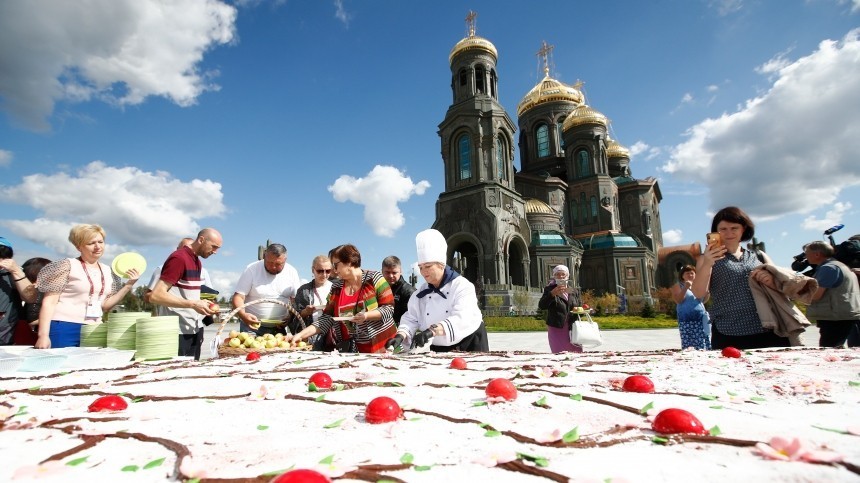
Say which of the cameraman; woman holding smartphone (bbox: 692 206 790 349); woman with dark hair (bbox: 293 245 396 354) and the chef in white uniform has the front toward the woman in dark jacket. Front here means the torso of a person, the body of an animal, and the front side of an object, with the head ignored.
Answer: the cameraman

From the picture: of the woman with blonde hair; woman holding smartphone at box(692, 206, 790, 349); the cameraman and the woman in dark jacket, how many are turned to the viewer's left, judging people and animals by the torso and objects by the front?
1

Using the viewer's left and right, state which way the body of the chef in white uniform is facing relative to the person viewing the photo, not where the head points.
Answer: facing the viewer and to the left of the viewer

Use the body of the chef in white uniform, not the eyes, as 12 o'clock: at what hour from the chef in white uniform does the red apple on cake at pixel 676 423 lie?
The red apple on cake is roughly at 10 o'clock from the chef in white uniform.

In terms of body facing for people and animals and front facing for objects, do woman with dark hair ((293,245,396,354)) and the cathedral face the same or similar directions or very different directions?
same or similar directions

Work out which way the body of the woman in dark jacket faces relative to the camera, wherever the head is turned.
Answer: toward the camera

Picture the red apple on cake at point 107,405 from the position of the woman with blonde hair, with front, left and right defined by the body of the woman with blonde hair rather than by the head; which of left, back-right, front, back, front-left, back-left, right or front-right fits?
front-right

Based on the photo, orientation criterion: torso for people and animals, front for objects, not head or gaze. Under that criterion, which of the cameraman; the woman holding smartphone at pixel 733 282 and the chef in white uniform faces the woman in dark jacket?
the cameraman

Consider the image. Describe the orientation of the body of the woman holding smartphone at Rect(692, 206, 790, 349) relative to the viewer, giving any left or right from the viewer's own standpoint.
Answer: facing the viewer

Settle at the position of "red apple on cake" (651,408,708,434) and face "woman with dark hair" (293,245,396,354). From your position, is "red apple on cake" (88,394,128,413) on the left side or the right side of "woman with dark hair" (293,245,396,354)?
left

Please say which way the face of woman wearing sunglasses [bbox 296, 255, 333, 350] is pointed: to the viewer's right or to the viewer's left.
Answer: to the viewer's right

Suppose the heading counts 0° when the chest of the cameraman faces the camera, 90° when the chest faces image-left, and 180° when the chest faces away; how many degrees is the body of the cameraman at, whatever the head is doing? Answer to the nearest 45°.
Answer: approximately 90°

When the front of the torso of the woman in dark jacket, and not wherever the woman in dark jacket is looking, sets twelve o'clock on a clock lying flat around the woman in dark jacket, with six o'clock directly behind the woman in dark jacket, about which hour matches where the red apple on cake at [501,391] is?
The red apple on cake is roughly at 12 o'clock from the woman in dark jacket.

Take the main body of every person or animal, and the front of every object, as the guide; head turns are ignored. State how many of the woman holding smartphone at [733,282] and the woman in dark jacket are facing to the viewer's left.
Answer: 0

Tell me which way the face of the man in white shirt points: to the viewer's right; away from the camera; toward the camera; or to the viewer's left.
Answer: toward the camera

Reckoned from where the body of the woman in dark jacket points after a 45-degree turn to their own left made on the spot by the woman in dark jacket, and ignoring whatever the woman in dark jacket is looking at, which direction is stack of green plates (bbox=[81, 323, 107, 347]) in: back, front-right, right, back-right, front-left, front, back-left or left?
right

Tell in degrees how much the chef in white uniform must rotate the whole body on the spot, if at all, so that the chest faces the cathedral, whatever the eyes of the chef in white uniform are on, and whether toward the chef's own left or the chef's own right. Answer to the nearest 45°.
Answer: approximately 135° to the chef's own right

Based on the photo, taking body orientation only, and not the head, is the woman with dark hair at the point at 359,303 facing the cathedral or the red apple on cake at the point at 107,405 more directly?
the red apple on cake
